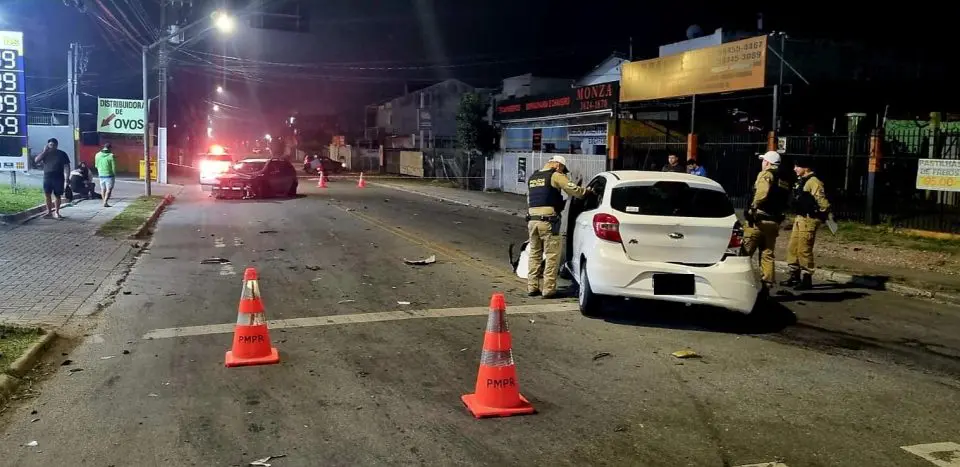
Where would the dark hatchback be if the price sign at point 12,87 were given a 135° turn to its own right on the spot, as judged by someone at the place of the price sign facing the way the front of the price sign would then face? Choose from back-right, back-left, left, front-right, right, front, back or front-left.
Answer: right

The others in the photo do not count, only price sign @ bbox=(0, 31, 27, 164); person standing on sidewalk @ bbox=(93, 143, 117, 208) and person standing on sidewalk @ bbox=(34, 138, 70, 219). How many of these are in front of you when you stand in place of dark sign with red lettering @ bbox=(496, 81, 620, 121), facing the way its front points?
3

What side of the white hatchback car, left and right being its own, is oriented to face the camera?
back

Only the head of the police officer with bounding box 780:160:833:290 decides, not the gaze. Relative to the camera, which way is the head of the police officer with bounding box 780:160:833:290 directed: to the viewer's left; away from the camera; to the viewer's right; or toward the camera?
to the viewer's left

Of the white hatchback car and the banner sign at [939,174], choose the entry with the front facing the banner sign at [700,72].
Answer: the white hatchback car

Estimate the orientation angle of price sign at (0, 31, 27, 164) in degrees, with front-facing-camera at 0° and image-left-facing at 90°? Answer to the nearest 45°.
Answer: approximately 0°

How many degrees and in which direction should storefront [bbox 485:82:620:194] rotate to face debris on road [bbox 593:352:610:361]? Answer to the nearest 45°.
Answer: approximately 45° to its left

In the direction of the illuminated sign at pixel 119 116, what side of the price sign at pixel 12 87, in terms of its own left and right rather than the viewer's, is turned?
back

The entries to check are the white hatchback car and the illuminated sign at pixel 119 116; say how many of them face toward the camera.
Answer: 1

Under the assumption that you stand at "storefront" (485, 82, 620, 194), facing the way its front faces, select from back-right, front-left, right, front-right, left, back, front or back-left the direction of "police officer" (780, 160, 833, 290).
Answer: front-left

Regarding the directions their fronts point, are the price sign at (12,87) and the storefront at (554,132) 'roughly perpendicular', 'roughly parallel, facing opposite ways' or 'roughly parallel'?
roughly perpendicular

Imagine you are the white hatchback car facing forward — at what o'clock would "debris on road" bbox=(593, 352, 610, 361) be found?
The debris on road is roughly at 7 o'clock from the white hatchback car.

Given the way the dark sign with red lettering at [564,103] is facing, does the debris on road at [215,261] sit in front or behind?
in front
